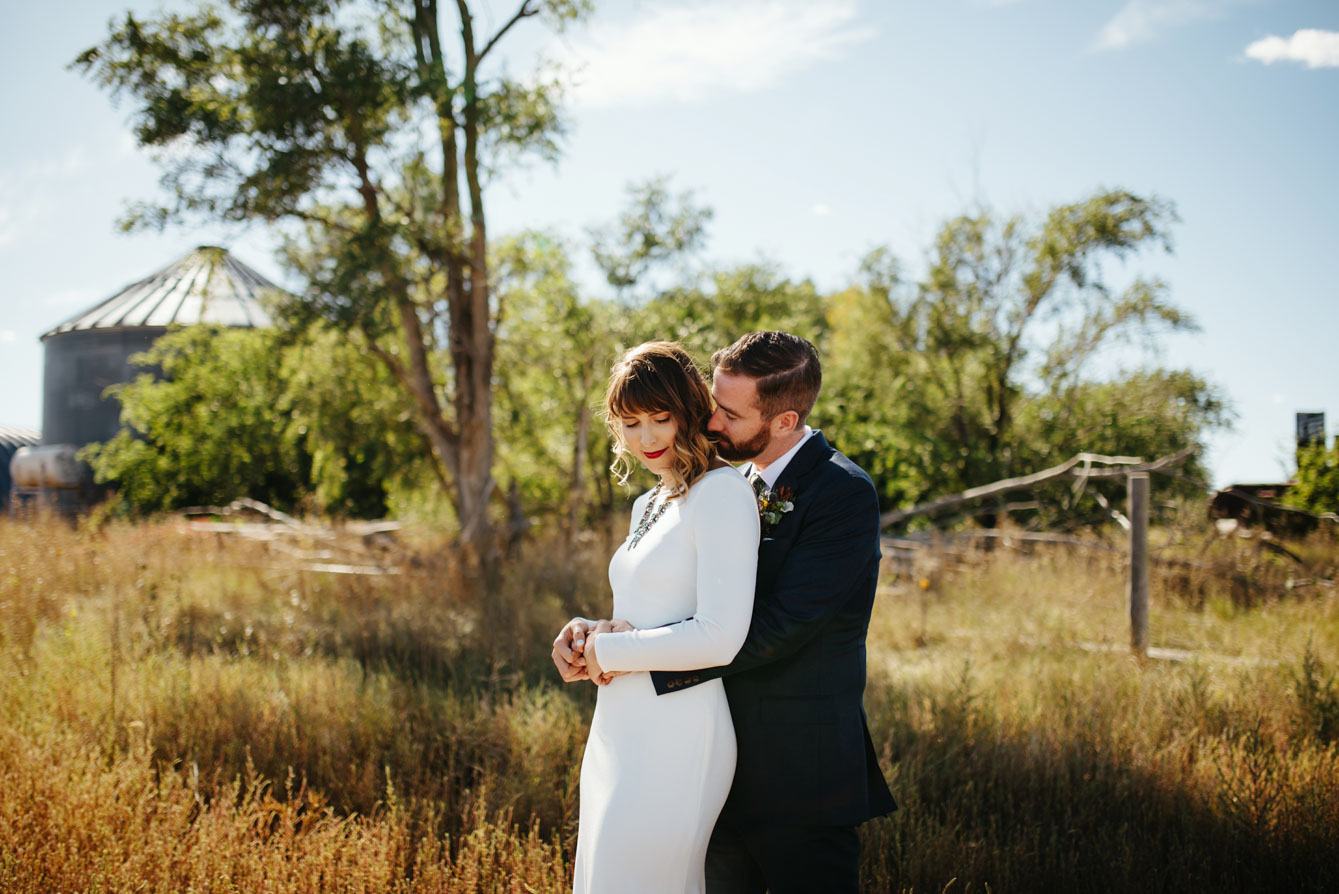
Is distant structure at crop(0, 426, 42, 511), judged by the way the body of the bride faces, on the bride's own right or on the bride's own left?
on the bride's own right

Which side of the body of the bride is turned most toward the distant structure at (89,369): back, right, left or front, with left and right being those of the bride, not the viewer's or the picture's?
right

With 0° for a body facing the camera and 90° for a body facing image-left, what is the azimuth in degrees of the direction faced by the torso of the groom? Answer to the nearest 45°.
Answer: approximately 90°

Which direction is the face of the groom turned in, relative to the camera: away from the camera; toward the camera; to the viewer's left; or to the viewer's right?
to the viewer's left

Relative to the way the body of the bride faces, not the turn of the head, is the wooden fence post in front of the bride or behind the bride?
behind

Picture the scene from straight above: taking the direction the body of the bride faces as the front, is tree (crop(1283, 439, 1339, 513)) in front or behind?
behind

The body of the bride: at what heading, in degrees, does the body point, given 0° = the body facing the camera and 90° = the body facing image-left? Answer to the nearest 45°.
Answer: approximately 45°

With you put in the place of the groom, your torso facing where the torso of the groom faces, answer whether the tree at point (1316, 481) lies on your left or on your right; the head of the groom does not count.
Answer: on your right

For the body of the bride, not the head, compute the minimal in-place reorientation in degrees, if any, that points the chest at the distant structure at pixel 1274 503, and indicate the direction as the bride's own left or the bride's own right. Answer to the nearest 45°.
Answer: approximately 180°
